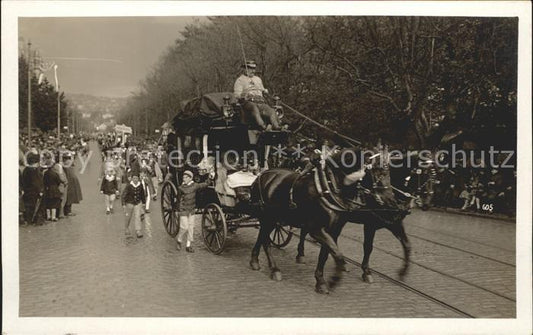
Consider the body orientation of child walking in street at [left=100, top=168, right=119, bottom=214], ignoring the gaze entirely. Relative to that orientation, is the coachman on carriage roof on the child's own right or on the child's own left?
on the child's own left

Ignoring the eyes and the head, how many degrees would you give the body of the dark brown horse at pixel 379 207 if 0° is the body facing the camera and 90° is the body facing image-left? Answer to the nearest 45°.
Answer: approximately 315°

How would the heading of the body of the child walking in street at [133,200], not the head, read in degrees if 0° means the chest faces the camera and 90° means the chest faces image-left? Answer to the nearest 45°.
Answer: approximately 0°

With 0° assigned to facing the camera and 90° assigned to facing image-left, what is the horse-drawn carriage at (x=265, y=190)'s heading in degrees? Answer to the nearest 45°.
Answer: approximately 315°

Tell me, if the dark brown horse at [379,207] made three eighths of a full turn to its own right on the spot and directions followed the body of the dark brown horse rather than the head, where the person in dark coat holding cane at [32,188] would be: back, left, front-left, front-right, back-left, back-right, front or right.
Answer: front

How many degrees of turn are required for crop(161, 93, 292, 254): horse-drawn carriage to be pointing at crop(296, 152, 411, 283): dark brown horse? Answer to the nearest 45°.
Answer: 0° — it already faces it

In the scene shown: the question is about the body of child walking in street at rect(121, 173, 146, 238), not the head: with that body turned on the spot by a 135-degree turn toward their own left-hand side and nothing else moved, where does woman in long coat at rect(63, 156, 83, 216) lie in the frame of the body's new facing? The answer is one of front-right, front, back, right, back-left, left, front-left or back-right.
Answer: back-left

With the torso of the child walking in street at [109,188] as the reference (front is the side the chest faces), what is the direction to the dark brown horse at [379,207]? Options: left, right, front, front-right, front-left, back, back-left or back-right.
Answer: front-left

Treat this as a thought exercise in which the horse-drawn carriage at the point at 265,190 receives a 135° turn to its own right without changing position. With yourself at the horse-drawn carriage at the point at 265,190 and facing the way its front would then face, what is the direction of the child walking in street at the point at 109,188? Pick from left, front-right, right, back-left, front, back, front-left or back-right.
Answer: front

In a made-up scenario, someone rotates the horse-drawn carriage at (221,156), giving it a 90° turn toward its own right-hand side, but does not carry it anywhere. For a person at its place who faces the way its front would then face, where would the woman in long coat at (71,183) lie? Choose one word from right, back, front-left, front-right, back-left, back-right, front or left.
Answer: front-right

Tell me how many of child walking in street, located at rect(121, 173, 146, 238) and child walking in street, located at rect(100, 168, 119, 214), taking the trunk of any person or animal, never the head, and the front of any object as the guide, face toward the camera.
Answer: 2

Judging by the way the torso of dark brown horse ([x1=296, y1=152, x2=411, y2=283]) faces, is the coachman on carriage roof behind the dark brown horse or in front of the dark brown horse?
behind
